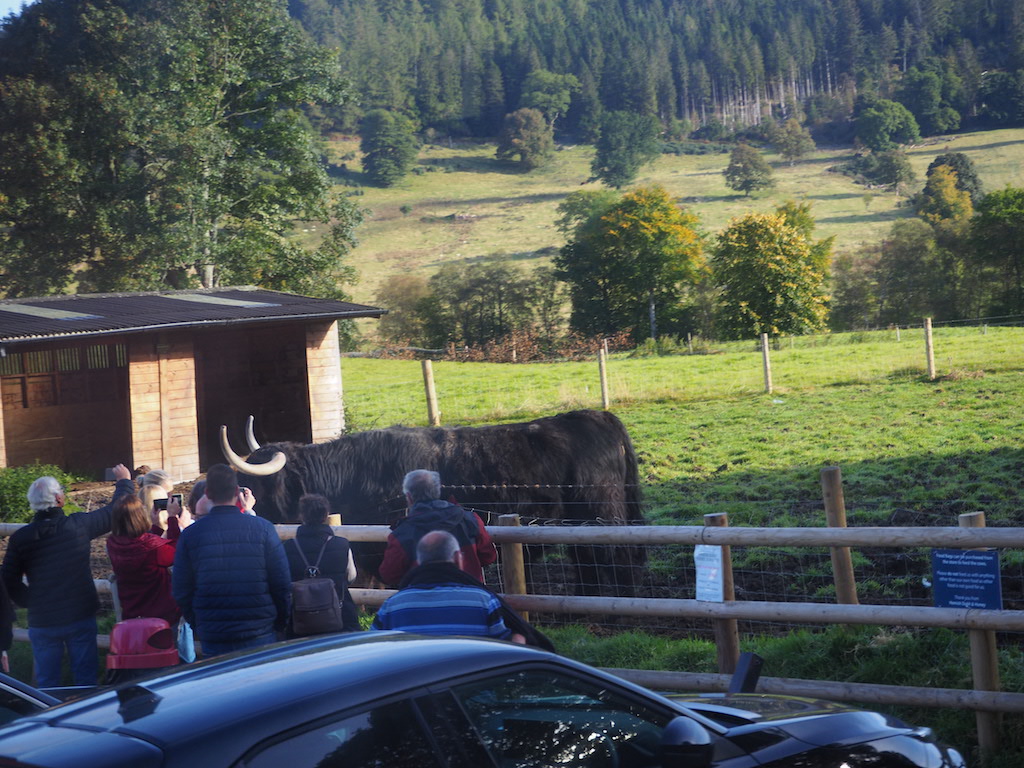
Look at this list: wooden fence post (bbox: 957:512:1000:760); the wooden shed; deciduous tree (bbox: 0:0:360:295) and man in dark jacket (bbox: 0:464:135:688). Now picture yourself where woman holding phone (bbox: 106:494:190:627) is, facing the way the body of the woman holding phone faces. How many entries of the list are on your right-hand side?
1

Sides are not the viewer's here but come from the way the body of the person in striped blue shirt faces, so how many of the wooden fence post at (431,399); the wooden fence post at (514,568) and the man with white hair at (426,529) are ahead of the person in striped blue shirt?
3

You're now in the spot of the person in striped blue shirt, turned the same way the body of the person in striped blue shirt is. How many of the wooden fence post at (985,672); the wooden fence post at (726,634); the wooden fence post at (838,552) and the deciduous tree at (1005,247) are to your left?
0

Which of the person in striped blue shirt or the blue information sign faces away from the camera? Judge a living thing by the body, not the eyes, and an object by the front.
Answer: the person in striped blue shirt

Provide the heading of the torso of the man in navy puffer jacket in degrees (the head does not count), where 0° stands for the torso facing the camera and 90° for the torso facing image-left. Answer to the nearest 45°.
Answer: approximately 180°

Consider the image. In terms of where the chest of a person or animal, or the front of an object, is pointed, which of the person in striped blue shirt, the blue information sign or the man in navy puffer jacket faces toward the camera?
the blue information sign

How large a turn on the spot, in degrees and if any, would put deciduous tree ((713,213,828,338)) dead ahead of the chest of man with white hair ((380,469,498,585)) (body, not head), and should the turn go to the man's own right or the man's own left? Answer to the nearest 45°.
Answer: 0° — they already face it

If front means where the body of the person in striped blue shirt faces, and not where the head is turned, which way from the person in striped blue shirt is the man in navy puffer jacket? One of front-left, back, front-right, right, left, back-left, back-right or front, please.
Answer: front-left

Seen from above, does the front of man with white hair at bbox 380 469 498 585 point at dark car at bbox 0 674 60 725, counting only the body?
no

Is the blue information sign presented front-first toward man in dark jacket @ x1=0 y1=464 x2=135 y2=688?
no

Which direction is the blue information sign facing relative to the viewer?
toward the camera

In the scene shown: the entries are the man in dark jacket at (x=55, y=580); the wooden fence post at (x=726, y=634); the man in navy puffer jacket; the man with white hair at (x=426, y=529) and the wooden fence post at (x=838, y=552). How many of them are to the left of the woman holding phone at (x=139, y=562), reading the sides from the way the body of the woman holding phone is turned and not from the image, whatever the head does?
1

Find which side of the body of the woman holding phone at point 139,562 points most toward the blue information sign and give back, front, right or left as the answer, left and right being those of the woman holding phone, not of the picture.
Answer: right

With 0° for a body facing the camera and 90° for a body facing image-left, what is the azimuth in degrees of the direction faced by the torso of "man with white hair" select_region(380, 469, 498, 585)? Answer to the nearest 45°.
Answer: approximately 180°

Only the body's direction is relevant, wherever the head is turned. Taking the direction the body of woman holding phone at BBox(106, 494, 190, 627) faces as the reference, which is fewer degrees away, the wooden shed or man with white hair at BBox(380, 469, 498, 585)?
the wooden shed

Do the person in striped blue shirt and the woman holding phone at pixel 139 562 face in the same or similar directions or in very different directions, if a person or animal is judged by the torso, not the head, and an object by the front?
same or similar directions

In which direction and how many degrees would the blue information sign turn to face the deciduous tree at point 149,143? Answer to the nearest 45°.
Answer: approximately 135° to its right

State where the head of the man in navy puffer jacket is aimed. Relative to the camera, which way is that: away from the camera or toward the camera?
away from the camera

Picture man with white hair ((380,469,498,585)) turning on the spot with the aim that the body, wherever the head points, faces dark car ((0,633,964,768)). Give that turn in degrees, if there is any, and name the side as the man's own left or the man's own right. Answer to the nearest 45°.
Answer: approximately 180°

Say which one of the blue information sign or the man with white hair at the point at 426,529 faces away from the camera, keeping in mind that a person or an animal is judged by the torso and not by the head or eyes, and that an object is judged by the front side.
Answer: the man with white hair

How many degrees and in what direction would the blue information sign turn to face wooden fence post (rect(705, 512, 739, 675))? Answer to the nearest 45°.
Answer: approximately 90° to its right

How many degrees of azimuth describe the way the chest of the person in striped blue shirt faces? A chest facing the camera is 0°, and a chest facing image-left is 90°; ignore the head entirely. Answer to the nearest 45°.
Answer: approximately 180°
